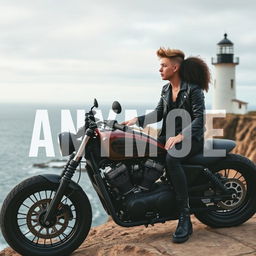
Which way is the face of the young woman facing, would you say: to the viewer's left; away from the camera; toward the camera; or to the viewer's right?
to the viewer's left

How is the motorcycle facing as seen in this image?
to the viewer's left
